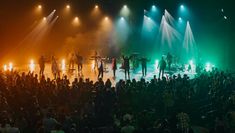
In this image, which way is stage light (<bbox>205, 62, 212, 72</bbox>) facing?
toward the camera

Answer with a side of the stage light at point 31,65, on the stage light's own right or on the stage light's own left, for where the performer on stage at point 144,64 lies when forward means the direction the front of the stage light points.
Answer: on the stage light's own left

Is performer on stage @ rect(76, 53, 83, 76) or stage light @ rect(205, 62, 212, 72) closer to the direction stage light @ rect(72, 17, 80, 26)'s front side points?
the performer on stage

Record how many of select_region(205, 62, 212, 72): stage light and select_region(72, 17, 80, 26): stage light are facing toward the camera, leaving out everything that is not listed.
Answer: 2

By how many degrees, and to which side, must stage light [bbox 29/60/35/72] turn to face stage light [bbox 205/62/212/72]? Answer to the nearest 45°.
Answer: approximately 90° to its left

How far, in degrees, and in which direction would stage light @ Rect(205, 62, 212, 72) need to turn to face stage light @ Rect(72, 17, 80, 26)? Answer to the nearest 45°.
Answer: approximately 90° to its right

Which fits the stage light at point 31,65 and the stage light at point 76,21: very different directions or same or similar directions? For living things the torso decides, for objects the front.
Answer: same or similar directions

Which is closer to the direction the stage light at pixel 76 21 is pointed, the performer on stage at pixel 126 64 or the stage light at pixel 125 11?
the performer on stage

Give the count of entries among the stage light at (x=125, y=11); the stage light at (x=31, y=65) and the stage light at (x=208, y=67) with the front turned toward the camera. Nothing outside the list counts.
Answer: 3

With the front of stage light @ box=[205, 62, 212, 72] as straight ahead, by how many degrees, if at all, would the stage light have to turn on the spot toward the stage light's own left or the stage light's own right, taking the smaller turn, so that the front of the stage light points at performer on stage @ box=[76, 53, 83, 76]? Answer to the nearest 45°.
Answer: approximately 45° to the stage light's own right

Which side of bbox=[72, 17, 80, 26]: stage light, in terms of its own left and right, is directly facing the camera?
front
